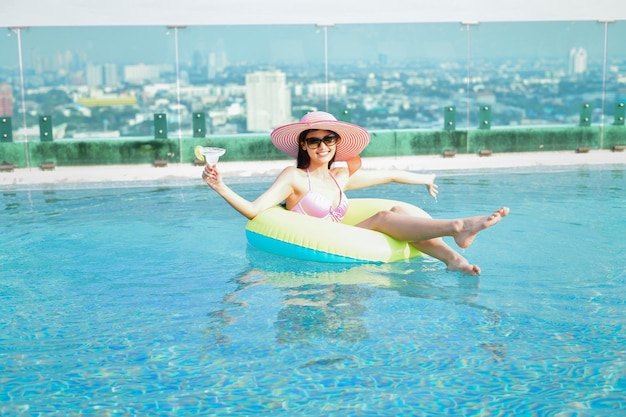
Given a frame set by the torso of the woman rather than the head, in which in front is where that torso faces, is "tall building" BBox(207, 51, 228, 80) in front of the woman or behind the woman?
behind

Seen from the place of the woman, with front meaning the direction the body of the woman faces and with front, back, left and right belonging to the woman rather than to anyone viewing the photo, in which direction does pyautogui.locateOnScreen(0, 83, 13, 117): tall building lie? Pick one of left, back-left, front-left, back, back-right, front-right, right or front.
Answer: back

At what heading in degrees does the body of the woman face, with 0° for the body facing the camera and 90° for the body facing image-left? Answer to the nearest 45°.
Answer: approximately 315°

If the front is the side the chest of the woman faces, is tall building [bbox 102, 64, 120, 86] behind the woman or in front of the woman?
behind

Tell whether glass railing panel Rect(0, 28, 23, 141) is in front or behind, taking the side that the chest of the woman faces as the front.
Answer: behind

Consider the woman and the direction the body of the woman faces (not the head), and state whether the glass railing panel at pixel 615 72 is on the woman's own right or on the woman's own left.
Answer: on the woman's own left
